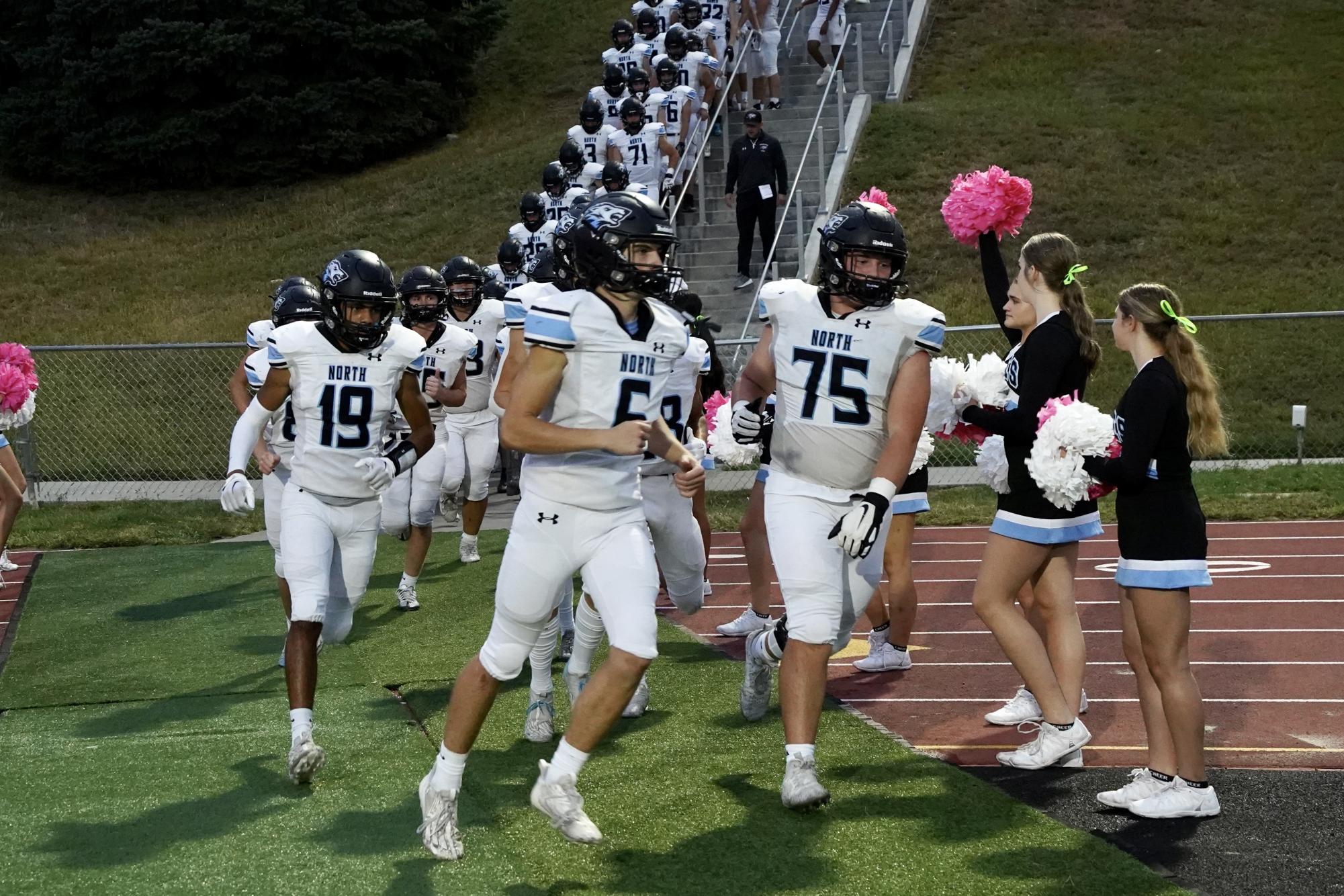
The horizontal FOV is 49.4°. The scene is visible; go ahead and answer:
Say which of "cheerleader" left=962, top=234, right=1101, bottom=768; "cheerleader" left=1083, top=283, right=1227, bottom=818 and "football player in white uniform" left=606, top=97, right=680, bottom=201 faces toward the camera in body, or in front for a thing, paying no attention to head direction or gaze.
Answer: the football player in white uniform

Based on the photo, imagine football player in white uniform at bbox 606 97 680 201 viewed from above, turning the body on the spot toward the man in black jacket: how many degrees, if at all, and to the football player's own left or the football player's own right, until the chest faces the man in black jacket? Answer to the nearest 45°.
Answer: approximately 90° to the football player's own left

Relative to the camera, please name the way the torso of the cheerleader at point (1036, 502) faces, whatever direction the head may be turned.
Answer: to the viewer's left

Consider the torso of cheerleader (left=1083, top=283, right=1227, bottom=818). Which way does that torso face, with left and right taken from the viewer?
facing to the left of the viewer

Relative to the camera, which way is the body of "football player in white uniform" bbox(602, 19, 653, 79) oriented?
toward the camera

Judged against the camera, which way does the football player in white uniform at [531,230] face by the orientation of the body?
toward the camera

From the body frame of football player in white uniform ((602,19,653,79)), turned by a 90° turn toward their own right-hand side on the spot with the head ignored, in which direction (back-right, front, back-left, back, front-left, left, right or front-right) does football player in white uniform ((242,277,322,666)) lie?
left

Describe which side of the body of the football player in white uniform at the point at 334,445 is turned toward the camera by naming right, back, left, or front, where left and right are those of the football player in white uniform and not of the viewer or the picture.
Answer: front

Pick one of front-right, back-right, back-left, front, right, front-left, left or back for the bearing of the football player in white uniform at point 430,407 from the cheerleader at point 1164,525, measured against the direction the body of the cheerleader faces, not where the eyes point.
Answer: front-right

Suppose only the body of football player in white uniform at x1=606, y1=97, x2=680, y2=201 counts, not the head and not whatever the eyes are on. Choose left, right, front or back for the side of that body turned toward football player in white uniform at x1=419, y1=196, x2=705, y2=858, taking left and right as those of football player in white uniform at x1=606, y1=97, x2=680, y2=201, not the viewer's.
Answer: front

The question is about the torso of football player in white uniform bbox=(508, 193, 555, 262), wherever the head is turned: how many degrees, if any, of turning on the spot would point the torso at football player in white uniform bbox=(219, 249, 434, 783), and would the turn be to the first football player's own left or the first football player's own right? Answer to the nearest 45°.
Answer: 0° — they already face them

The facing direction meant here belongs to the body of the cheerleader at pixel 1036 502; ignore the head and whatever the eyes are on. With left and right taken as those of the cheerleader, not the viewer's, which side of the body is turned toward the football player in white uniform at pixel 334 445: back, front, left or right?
front

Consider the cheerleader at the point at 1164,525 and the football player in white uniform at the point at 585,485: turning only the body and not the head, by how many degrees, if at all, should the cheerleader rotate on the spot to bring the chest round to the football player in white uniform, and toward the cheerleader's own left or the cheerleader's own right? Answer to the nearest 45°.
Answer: approximately 45° to the cheerleader's own left

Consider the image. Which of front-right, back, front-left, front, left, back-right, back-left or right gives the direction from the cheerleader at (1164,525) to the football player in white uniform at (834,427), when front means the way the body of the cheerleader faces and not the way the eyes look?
front

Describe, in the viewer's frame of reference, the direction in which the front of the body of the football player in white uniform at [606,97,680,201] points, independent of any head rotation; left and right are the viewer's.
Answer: facing the viewer

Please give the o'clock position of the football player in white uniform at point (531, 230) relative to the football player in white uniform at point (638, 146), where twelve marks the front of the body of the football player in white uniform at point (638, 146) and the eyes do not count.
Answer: the football player in white uniform at point (531, 230) is roughly at 1 o'clock from the football player in white uniform at point (638, 146).

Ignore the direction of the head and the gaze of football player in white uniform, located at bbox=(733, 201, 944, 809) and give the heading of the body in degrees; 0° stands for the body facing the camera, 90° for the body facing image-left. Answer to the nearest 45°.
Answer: approximately 0°

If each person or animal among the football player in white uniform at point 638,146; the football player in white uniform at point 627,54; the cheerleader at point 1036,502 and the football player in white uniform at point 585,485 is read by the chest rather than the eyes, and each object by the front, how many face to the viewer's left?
1
